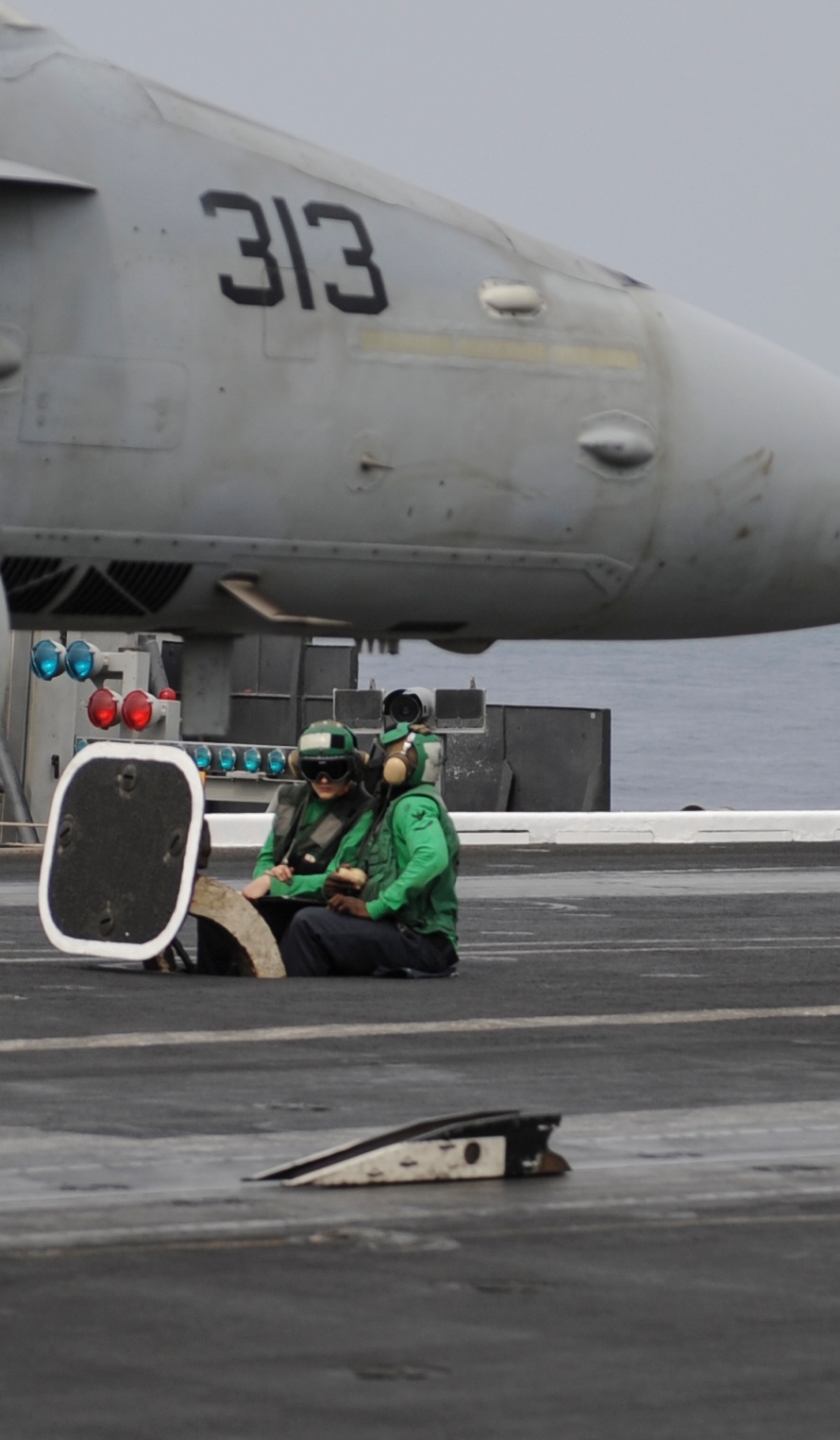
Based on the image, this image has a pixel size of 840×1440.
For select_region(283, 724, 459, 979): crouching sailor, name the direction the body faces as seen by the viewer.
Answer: to the viewer's left

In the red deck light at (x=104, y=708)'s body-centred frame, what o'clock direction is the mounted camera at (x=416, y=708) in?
The mounted camera is roughly at 8 o'clock from the red deck light.

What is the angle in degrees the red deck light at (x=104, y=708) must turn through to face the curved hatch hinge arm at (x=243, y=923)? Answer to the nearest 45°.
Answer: approximately 45° to its left

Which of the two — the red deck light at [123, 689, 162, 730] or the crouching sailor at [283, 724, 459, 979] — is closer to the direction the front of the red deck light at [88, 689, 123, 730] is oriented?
the crouching sailor

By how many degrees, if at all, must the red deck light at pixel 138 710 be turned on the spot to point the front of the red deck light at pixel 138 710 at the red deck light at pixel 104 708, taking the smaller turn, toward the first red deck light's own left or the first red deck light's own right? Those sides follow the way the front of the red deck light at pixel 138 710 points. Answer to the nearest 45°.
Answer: approximately 90° to the first red deck light's own right

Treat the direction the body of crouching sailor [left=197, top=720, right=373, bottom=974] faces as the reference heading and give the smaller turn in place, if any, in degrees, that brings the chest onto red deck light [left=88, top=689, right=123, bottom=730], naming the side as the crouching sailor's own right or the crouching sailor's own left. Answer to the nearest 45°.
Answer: approximately 135° to the crouching sailor's own right

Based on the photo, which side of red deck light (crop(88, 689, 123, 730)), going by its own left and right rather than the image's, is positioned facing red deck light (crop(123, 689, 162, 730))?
left

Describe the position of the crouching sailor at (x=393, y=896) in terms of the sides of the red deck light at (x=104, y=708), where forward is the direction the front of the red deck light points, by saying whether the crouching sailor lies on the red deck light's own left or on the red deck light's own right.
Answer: on the red deck light's own left

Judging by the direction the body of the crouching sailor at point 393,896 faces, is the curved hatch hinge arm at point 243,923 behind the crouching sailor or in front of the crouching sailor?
in front
